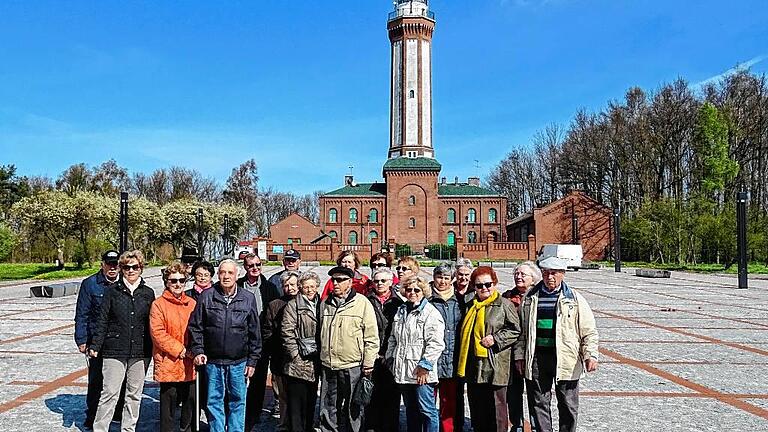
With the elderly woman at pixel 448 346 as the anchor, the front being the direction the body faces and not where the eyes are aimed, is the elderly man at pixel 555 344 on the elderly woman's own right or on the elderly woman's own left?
on the elderly woman's own left

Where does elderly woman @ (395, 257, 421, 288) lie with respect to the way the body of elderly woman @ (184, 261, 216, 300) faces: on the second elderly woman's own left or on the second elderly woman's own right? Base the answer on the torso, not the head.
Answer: on the second elderly woman's own left

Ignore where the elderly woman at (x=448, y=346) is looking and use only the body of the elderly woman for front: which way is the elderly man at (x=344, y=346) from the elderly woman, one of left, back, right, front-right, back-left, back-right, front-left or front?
right

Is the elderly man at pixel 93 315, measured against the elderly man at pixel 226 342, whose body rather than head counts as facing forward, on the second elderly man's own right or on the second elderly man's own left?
on the second elderly man's own right

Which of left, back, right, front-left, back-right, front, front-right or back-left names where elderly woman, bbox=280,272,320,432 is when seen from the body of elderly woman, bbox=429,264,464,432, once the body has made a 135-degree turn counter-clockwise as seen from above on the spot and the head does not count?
back-left

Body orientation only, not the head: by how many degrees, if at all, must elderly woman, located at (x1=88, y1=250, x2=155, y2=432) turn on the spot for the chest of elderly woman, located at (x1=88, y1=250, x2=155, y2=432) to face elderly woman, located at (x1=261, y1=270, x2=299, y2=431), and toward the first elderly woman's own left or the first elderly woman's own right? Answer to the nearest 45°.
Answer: approximately 90° to the first elderly woman's own left

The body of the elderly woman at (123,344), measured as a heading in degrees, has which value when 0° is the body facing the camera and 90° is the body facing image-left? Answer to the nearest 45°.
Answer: approximately 0°

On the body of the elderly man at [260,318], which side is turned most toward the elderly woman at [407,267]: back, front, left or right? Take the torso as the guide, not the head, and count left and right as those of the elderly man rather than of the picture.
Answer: left

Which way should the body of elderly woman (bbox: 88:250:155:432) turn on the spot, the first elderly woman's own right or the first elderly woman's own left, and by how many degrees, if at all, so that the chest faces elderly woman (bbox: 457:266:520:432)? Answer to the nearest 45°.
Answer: approximately 45° to the first elderly woman's own left
